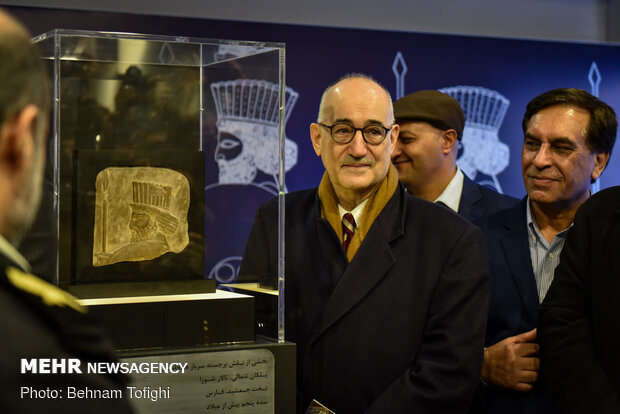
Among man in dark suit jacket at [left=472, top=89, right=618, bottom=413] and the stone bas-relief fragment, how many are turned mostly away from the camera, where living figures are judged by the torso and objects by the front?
0

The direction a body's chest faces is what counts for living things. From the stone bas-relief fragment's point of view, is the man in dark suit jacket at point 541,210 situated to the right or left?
on its left

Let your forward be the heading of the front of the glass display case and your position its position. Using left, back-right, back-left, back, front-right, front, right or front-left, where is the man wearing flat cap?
back-left

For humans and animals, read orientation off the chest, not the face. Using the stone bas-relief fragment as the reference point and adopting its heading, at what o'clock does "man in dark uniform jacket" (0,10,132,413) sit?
The man in dark uniform jacket is roughly at 12 o'clock from the stone bas-relief fragment.

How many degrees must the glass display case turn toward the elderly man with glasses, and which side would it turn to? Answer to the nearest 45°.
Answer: approximately 90° to its left

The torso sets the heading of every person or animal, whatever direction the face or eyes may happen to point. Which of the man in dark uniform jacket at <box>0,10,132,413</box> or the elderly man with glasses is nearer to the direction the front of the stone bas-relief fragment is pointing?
the man in dark uniform jacket

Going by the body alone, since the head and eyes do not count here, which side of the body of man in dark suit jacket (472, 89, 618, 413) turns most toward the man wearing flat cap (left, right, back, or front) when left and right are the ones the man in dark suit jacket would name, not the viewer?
right

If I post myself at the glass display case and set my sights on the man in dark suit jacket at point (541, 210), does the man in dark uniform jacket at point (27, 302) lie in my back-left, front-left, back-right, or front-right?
back-right

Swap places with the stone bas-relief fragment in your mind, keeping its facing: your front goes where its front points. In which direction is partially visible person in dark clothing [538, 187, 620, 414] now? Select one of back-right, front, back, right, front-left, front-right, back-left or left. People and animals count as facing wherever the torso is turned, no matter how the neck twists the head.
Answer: left

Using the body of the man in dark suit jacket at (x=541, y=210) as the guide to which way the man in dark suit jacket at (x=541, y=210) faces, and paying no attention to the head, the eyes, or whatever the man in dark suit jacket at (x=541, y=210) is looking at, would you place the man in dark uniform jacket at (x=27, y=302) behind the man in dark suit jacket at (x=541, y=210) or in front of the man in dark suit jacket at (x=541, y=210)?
in front
